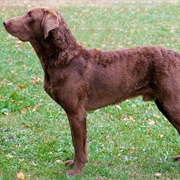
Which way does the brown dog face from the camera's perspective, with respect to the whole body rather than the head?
to the viewer's left
